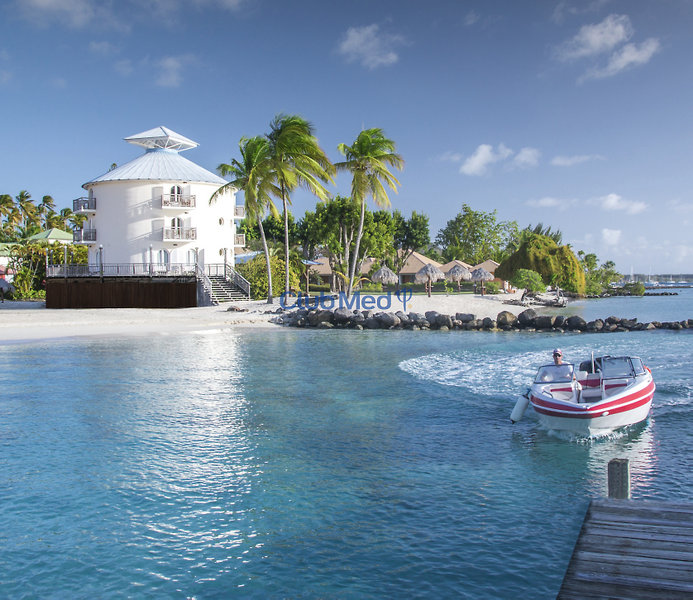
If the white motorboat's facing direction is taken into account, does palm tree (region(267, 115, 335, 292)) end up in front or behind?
behind

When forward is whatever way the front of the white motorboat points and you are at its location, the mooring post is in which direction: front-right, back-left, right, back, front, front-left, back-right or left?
front

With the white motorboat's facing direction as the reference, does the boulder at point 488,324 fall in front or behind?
behind

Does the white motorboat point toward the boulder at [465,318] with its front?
no

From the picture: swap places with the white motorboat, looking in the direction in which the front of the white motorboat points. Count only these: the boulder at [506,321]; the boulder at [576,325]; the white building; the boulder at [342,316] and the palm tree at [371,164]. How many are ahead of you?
0

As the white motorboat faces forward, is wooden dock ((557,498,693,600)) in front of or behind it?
in front

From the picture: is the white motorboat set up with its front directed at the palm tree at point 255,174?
no

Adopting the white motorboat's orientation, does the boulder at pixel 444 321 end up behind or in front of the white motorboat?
behind

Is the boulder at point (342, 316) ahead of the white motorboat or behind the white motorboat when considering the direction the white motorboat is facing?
behind

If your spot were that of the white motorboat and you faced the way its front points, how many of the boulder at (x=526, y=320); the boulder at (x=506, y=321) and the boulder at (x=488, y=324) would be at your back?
3

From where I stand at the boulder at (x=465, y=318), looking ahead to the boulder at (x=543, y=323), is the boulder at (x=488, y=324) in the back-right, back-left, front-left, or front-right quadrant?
front-right

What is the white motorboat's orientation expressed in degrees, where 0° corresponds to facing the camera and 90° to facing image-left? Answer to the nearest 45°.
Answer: approximately 0°
